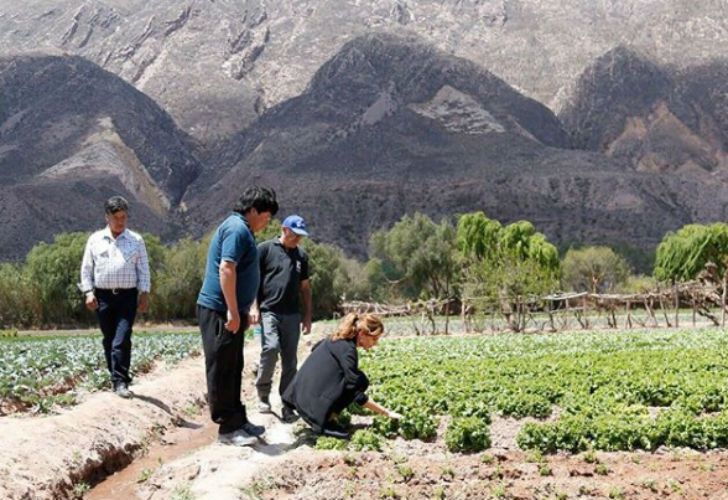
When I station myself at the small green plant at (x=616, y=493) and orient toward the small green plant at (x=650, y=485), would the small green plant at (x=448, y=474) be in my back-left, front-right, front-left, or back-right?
back-left

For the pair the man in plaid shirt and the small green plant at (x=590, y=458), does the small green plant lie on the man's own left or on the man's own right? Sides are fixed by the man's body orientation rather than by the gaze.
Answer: on the man's own left

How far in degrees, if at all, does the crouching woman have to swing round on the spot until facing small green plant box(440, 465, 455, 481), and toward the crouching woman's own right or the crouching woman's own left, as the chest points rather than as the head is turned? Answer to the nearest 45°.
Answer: approximately 45° to the crouching woman's own right

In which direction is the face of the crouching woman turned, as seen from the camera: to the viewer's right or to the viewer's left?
to the viewer's right

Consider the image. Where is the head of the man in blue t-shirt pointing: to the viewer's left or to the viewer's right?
to the viewer's right

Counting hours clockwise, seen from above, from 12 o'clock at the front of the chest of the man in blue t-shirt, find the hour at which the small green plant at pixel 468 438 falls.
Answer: The small green plant is roughly at 12 o'clock from the man in blue t-shirt.

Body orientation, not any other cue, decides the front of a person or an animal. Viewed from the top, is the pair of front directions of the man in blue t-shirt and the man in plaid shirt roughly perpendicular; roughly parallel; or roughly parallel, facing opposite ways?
roughly perpendicular

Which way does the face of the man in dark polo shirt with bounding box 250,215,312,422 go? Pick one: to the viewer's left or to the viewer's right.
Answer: to the viewer's right

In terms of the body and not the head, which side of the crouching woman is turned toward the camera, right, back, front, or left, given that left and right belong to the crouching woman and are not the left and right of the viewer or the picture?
right

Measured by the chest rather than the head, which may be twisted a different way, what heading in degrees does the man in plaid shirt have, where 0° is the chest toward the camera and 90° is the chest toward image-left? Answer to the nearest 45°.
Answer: approximately 0°

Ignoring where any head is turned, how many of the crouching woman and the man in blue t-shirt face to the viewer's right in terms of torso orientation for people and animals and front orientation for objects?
2

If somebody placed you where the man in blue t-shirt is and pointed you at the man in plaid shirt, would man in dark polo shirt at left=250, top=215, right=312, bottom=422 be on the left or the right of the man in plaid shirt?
right

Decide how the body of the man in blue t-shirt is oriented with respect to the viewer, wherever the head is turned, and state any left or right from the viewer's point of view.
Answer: facing to the right of the viewer
